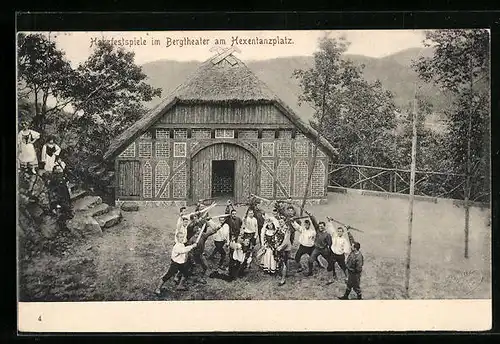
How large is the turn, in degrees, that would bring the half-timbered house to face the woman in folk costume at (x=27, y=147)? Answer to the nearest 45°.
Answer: approximately 90° to its right

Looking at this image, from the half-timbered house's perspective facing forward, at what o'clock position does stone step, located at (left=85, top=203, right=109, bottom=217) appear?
The stone step is roughly at 3 o'clock from the half-timbered house.

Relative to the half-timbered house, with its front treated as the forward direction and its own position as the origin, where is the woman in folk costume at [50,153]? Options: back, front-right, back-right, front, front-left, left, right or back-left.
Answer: right

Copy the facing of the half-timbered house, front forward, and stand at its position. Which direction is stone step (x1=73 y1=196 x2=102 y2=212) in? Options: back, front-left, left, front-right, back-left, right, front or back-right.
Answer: right

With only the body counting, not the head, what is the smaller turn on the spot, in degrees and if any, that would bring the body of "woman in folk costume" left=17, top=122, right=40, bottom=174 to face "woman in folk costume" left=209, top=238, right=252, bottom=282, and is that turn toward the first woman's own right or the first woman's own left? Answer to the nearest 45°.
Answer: approximately 90° to the first woman's own left

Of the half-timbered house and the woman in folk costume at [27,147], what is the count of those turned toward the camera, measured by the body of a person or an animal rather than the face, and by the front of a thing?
2

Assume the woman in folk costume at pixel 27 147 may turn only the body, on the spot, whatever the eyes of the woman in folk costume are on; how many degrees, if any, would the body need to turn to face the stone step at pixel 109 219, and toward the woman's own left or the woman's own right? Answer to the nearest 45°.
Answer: approximately 90° to the woman's own left

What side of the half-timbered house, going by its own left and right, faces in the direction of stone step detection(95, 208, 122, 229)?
right

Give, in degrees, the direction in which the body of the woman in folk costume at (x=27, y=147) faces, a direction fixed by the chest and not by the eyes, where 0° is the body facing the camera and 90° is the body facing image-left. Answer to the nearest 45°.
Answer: approximately 0°

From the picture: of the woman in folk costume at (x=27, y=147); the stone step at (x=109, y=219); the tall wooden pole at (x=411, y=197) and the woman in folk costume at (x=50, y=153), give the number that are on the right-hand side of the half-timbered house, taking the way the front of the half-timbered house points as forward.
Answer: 3

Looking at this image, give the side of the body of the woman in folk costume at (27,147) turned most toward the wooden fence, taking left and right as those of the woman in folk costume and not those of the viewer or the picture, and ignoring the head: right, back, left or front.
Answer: left

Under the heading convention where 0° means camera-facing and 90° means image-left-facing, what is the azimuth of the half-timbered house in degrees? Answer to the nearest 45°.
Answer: approximately 0°
